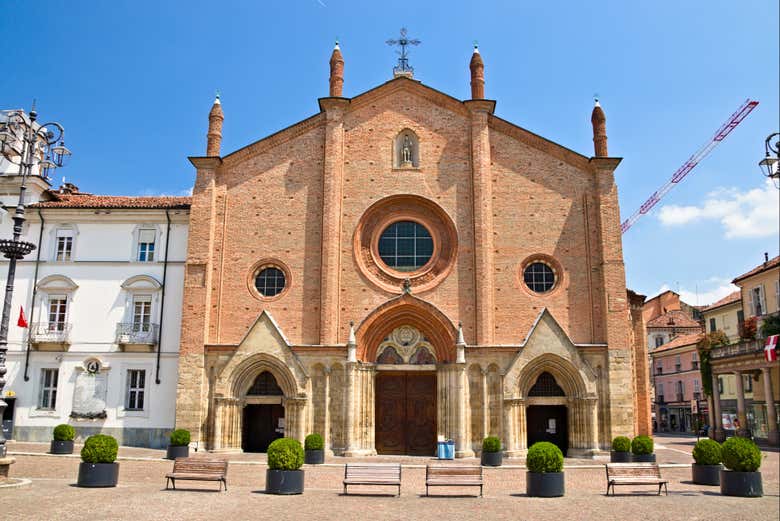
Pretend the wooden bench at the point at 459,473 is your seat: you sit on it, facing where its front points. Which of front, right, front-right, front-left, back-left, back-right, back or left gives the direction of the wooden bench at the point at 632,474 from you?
left

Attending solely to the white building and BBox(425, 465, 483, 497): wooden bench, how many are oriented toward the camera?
2

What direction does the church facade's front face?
toward the camera

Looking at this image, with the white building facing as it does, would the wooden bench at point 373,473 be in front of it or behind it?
in front

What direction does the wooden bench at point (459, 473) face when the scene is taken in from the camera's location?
facing the viewer

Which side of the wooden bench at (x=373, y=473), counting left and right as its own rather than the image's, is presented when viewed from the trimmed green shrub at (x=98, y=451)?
right

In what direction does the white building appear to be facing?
toward the camera

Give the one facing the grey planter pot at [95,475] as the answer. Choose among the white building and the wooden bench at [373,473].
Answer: the white building

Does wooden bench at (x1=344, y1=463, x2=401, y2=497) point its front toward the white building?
no

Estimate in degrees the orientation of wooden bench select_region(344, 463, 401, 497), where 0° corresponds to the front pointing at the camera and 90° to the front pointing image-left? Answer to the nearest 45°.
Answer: approximately 0°

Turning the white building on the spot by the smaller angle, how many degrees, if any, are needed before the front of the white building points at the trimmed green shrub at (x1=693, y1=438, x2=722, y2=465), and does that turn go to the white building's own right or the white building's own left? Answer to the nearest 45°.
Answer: approximately 45° to the white building's own left

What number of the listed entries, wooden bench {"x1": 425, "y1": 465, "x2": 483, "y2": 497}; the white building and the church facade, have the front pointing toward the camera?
3

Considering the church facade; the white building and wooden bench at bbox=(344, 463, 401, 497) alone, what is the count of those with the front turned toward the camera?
3

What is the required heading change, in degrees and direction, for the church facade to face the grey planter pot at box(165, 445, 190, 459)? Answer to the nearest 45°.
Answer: approximately 90° to its right

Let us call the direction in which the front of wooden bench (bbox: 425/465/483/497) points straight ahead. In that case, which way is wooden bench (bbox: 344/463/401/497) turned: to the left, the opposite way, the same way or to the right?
the same way

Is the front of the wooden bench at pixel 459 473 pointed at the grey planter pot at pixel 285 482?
no

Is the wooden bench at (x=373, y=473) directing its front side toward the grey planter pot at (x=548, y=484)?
no
